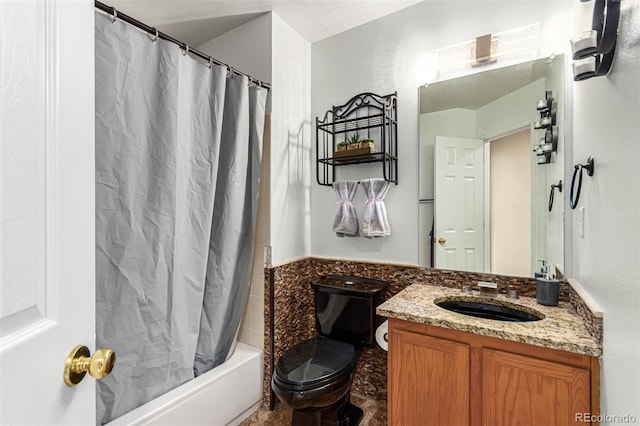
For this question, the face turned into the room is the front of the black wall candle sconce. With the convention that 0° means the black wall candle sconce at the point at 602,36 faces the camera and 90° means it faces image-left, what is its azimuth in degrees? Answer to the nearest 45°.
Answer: approximately 90°

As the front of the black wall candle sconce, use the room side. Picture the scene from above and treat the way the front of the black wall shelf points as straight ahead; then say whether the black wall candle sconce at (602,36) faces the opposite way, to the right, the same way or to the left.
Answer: to the right

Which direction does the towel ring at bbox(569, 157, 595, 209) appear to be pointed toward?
to the viewer's left
